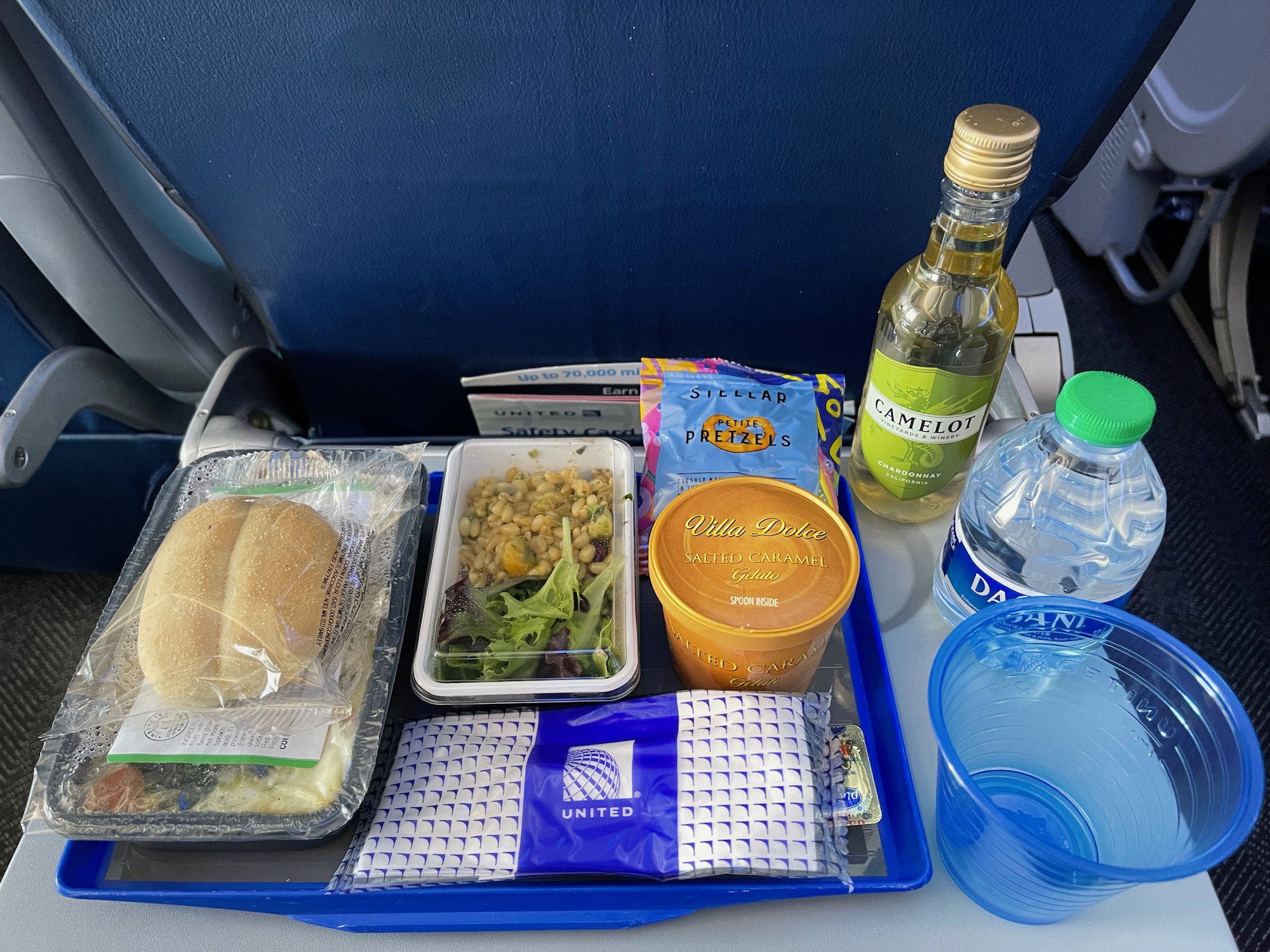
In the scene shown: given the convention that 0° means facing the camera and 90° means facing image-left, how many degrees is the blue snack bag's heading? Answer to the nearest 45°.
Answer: approximately 0°
